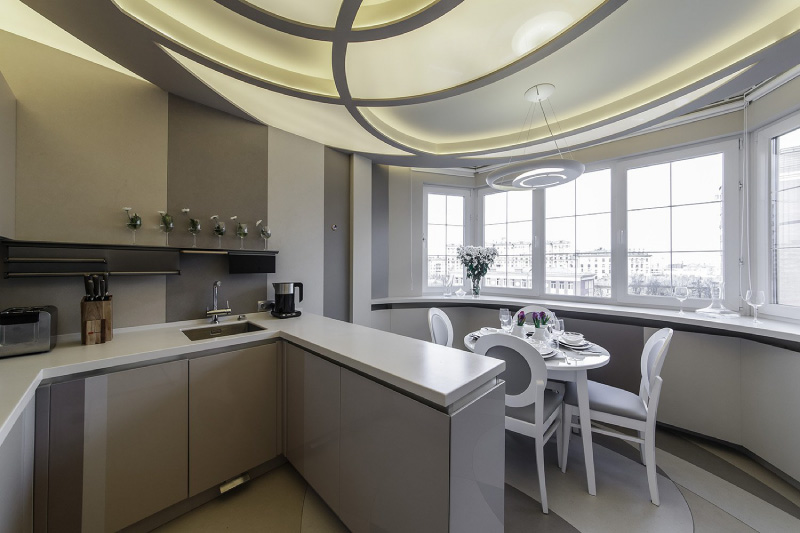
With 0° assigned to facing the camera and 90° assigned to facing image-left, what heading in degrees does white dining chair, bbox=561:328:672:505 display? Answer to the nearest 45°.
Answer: approximately 90°

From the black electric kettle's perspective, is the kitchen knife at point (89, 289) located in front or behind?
in front

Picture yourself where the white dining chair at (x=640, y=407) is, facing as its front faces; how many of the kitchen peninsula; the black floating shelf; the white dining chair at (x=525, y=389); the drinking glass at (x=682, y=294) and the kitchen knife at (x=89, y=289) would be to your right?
1

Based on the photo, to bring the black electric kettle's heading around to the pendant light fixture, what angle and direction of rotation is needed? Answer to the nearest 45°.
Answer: approximately 135° to its left

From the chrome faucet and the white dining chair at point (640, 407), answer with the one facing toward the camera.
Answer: the chrome faucet

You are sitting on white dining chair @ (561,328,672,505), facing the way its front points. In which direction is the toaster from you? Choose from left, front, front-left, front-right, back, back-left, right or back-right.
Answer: front-left

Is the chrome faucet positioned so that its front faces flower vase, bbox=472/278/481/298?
no

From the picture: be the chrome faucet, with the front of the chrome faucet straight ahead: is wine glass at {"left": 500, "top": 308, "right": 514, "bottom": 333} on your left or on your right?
on your left

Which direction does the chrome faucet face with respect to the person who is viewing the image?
facing the viewer

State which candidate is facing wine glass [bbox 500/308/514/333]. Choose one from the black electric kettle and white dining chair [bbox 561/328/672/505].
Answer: the white dining chair
